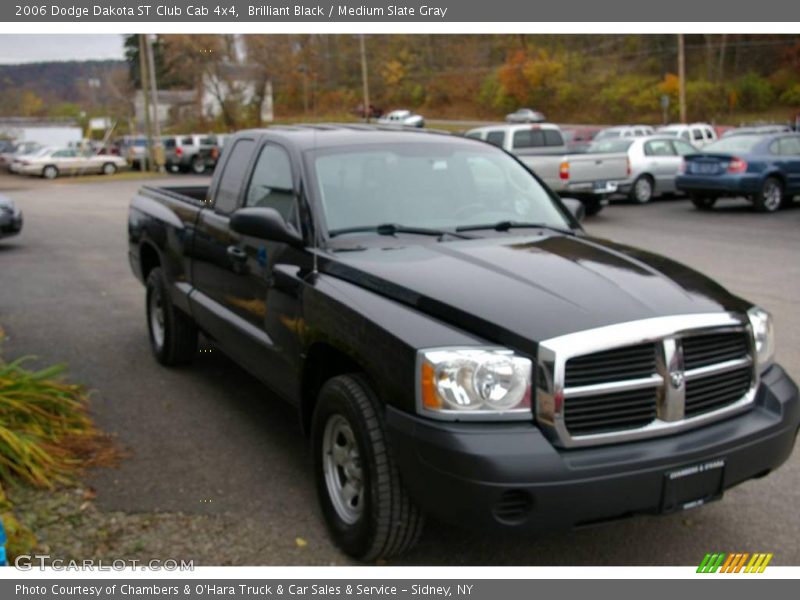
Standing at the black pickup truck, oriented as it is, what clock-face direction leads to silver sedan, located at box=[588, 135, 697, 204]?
The silver sedan is roughly at 8 o'clock from the black pickup truck.

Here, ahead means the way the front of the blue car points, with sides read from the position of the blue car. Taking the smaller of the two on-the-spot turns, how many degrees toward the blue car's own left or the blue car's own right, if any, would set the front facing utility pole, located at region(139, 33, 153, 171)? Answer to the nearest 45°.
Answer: approximately 90° to the blue car's own left

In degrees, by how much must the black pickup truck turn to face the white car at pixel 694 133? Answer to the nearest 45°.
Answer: approximately 135° to its left

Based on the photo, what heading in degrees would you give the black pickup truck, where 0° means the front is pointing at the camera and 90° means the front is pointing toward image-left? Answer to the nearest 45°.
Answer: approximately 315°

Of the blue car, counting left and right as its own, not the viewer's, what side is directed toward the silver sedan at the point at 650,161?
left

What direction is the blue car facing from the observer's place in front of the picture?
facing away from the viewer and to the right of the viewer

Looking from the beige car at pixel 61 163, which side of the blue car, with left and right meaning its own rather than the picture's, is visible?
left

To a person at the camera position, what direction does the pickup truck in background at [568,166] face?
facing away from the viewer and to the left of the viewer
